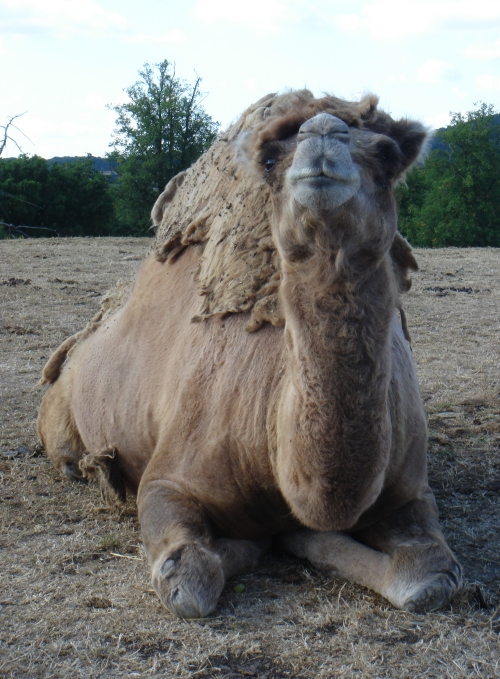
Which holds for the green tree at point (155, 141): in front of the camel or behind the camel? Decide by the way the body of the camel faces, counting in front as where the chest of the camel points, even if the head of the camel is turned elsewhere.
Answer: behind

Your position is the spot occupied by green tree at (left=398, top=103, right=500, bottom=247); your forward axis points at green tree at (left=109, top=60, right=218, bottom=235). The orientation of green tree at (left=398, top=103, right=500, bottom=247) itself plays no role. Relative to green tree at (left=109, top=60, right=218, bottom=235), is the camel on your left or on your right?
left

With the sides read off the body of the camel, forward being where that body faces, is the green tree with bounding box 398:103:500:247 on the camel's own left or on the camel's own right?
on the camel's own left

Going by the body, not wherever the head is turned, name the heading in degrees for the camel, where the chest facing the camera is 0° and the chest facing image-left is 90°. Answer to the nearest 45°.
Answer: approximately 315°

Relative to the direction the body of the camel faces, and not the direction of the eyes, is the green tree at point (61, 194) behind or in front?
behind
